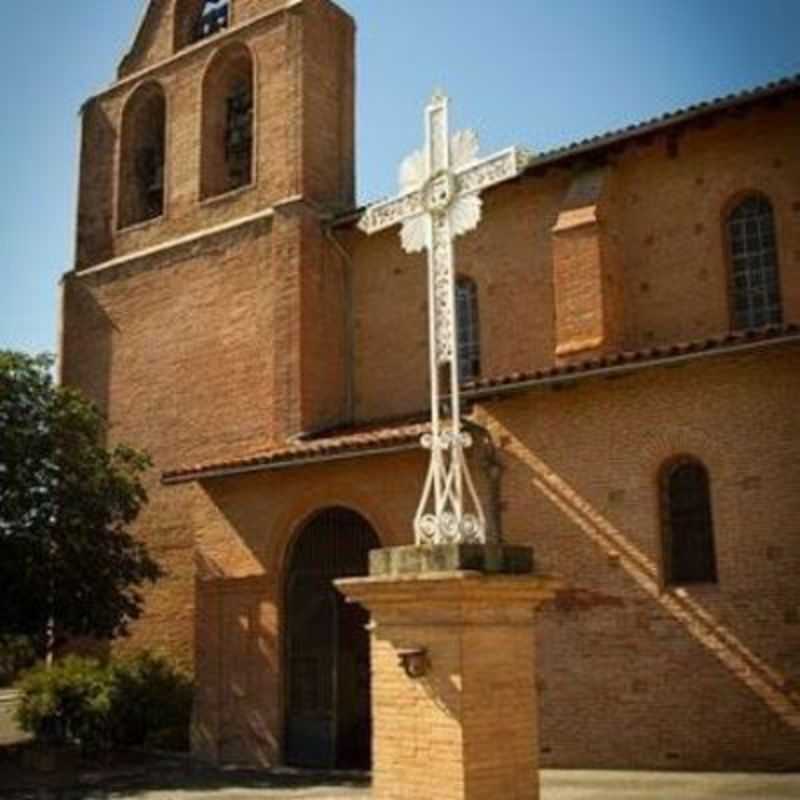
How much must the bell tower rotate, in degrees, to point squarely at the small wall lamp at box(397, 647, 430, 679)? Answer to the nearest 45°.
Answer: approximately 45° to its left

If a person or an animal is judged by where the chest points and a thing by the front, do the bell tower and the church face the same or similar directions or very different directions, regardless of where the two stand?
same or similar directions

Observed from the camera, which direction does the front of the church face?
facing the viewer and to the left of the viewer

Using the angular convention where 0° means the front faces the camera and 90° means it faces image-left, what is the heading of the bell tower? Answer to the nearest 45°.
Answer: approximately 45°

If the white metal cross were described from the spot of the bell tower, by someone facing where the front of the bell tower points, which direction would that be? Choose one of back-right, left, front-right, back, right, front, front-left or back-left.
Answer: front-left

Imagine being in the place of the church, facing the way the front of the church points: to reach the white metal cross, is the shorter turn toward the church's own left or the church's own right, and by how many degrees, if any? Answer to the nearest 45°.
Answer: approximately 45° to the church's own left
